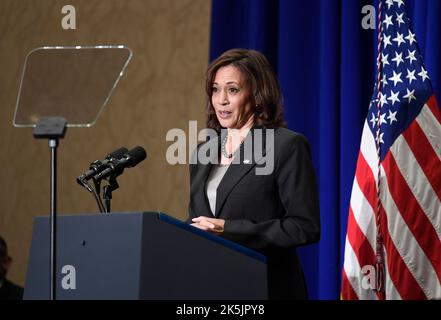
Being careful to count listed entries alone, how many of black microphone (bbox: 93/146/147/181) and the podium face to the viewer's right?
1

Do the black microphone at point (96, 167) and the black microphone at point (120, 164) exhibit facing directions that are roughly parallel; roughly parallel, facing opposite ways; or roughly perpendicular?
roughly parallel

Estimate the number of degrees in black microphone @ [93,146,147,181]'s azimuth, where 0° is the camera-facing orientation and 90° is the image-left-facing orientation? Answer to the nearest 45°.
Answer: approximately 270°

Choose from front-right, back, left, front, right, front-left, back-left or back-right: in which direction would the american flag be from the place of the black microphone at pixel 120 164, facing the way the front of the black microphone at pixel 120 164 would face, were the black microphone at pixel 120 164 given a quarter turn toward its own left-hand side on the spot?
front-right

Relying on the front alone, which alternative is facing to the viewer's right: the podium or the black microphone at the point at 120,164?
the black microphone

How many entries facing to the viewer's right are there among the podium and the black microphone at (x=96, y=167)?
1

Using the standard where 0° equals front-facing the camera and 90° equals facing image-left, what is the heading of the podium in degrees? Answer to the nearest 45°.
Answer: approximately 45°

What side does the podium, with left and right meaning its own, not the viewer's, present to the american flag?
back

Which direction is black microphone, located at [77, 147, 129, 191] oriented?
to the viewer's right

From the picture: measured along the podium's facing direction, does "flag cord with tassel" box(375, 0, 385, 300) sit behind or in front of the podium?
behind

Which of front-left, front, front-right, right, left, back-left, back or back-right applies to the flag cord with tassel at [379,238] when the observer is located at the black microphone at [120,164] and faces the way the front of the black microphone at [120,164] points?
front-left
